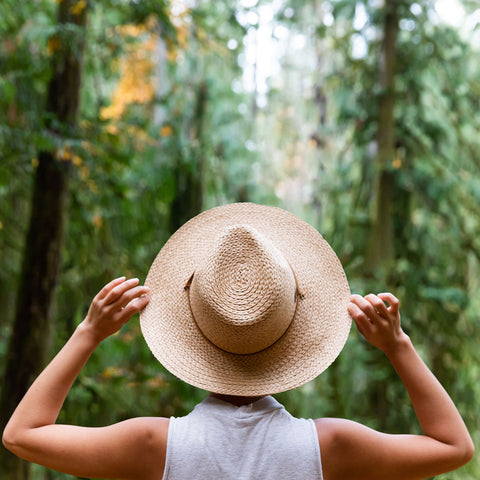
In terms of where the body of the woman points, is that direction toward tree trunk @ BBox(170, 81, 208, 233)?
yes

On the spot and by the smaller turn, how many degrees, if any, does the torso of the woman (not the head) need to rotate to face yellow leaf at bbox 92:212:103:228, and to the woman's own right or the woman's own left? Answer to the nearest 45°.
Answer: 0° — they already face it

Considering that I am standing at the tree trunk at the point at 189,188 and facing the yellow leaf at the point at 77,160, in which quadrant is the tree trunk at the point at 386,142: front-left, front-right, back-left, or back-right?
back-left

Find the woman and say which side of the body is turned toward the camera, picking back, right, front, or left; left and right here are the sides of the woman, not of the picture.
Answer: back

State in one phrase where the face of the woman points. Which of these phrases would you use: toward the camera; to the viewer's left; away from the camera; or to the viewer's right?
away from the camera
